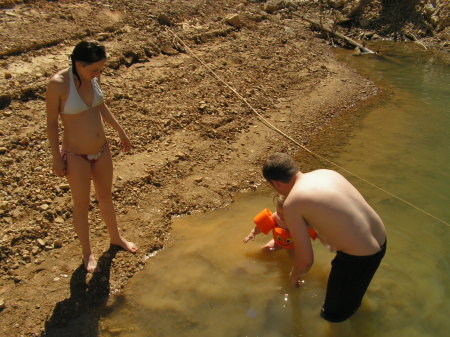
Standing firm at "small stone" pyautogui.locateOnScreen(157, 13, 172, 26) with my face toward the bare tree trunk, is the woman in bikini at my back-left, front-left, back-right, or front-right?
back-right

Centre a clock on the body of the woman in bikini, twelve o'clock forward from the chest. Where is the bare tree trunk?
The bare tree trunk is roughly at 9 o'clock from the woman in bikini.

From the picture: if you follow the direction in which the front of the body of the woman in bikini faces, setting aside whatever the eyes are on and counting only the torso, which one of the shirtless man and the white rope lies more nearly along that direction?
the shirtless man

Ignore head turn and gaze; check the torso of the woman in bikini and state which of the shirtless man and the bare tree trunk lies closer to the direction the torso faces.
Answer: the shirtless man

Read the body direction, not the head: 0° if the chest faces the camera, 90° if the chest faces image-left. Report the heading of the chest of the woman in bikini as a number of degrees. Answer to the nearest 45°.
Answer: approximately 315°

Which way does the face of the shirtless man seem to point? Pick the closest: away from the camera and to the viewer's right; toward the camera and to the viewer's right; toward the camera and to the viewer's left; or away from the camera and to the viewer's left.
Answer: away from the camera and to the viewer's left

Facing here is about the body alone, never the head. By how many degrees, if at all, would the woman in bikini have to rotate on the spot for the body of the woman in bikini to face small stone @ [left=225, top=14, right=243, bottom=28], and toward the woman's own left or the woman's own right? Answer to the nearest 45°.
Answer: approximately 90° to the woman's own left

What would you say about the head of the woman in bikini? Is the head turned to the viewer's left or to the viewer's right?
to the viewer's right

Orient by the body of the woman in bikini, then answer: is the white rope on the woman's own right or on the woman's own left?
on the woman's own left
